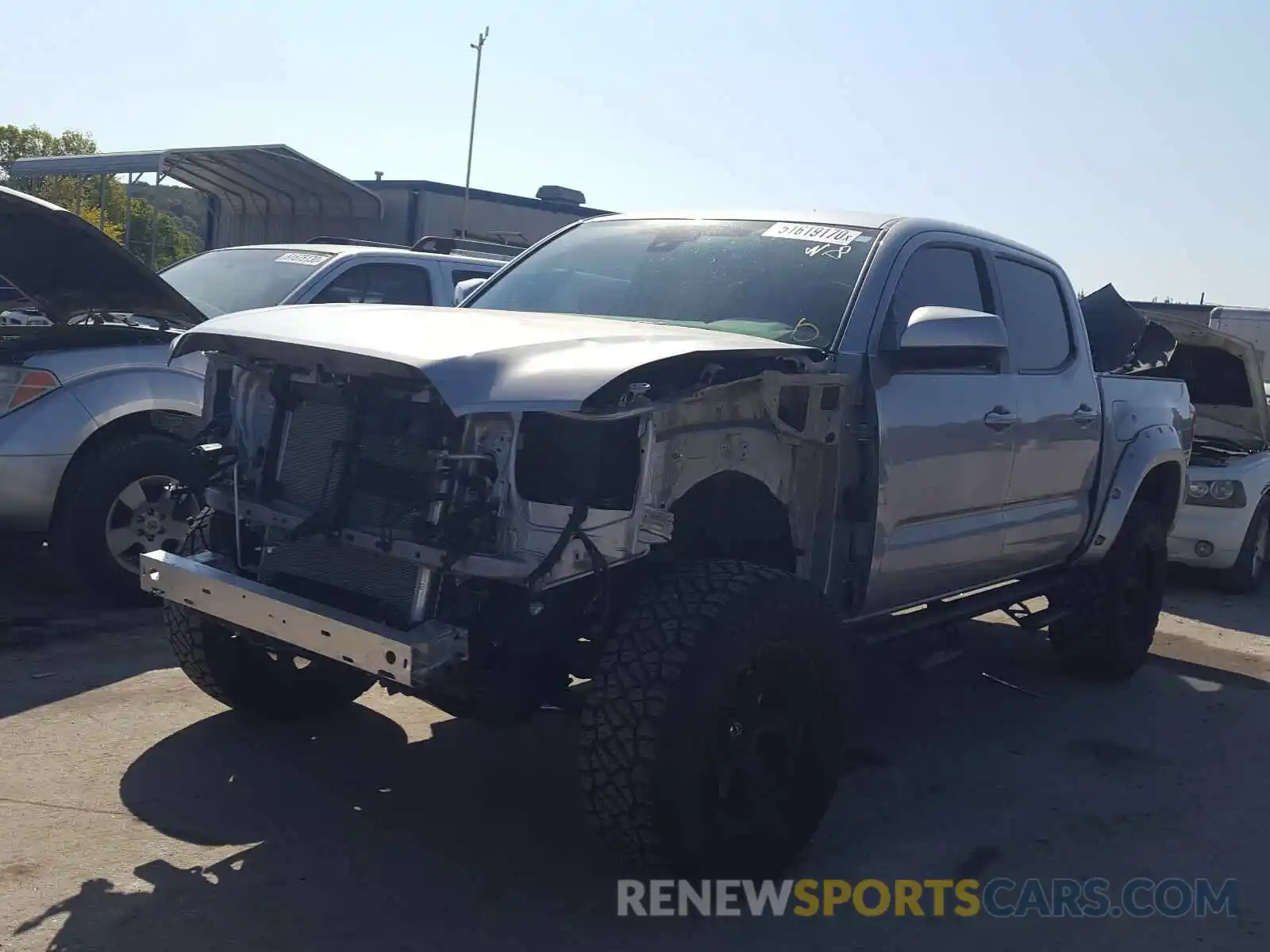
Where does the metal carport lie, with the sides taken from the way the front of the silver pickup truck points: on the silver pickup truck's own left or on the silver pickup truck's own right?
on the silver pickup truck's own right

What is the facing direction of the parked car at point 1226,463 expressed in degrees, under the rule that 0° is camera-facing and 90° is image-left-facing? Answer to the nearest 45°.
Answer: approximately 45°

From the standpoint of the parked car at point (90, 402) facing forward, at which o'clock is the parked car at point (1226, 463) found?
the parked car at point (1226, 463) is roughly at 7 o'clock from the parked car at point (90, 402).

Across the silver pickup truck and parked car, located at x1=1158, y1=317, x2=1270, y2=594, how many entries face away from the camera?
0

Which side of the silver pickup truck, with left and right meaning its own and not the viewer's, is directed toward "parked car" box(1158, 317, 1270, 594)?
back

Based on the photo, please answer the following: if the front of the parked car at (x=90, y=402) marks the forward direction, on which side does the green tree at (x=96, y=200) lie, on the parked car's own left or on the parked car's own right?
on the parked car's own right

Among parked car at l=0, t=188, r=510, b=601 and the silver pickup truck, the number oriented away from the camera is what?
0

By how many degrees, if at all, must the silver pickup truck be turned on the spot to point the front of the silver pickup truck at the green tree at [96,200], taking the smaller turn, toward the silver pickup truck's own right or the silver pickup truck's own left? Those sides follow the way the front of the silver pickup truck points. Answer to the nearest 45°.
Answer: approximately 90° to the silver pickup truck's own right

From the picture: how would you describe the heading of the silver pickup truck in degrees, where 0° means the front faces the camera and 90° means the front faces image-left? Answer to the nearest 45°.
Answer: approximately 45°
